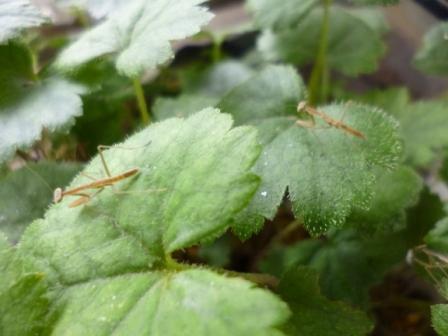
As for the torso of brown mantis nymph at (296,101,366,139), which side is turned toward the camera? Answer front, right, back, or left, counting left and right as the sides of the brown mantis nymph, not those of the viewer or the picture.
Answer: left

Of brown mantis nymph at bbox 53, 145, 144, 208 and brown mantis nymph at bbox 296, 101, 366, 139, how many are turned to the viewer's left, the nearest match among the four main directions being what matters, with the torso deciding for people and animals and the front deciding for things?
2

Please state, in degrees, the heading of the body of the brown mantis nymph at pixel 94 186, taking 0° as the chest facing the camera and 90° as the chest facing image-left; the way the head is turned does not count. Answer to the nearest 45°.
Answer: approximately 90°

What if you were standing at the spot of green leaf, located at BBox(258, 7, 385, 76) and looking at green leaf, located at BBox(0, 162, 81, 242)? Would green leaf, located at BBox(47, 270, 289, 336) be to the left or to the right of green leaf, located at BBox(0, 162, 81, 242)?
left
